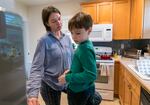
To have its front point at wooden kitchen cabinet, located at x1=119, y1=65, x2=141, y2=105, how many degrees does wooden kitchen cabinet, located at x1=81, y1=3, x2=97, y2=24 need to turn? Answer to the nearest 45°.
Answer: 0° — it already faces it

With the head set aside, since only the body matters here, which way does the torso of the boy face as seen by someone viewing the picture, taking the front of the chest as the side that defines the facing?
to the viewer's left

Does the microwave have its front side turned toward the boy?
yes

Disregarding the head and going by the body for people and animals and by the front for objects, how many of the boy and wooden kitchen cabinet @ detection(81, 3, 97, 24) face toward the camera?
1

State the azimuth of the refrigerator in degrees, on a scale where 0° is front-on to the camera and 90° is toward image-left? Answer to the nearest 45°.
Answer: approximately 315°

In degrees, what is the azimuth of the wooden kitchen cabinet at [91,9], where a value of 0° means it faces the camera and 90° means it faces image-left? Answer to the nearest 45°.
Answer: approximately 0°

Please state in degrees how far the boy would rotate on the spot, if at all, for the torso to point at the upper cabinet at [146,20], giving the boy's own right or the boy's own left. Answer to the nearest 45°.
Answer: approximately 135° to the boy's own right

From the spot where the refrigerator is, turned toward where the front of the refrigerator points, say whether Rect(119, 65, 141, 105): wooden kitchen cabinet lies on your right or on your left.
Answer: on your left

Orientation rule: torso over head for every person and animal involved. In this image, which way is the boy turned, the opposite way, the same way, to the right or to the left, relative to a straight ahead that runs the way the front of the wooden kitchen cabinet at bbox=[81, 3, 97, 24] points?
to the right
